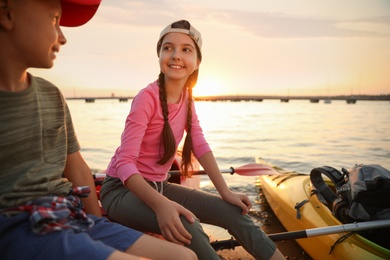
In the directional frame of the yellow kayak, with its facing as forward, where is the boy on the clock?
The boy is roughly at 8 o'clock from the yellow kayak.

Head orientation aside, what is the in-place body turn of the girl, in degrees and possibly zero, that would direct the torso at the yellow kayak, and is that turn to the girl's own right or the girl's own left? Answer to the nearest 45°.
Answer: approximately 90° to the girl's own left

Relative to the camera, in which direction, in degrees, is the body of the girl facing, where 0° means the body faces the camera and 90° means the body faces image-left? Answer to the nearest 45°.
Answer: approximately 315°

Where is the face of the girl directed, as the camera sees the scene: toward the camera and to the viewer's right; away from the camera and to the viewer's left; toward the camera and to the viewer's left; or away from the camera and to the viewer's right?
toward the camera and to the viewer's left

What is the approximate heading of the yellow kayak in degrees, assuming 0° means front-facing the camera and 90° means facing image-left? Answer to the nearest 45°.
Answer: approximately 135°

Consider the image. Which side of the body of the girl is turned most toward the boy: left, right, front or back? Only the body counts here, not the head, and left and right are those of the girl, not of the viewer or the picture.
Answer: right

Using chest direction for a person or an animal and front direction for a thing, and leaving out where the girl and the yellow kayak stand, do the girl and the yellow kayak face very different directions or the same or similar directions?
very different directions

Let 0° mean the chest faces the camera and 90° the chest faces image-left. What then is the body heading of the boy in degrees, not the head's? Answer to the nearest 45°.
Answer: approximately 315°

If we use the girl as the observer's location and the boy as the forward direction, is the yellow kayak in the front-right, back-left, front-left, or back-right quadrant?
back-left

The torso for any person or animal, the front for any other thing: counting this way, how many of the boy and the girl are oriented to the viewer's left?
0

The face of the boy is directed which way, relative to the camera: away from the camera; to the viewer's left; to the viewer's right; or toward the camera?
to the viewer's right
